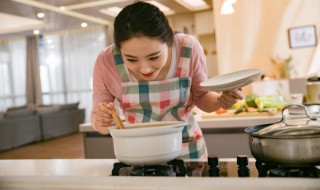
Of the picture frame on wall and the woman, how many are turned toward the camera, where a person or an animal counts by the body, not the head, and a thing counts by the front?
2

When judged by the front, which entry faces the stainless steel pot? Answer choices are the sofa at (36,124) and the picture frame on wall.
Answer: the picture frame on wall

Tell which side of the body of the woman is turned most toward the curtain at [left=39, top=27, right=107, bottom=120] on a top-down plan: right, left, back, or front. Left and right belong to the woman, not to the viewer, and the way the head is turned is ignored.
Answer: back

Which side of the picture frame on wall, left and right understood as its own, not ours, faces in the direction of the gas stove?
front

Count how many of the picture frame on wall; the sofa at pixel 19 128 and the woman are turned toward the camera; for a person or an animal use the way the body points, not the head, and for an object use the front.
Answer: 2

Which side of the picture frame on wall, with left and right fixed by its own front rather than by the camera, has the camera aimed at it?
front

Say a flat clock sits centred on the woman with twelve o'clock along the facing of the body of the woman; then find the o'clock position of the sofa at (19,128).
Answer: The sofa is roughly at 5 o'clock from the woman.

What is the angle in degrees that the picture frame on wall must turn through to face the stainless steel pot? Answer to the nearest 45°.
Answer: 0° — it already faces it

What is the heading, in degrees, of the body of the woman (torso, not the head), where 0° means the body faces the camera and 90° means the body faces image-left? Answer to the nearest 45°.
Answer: approximately 0°

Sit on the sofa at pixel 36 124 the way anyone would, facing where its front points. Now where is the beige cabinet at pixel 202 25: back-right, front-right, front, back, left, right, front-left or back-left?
back-left
